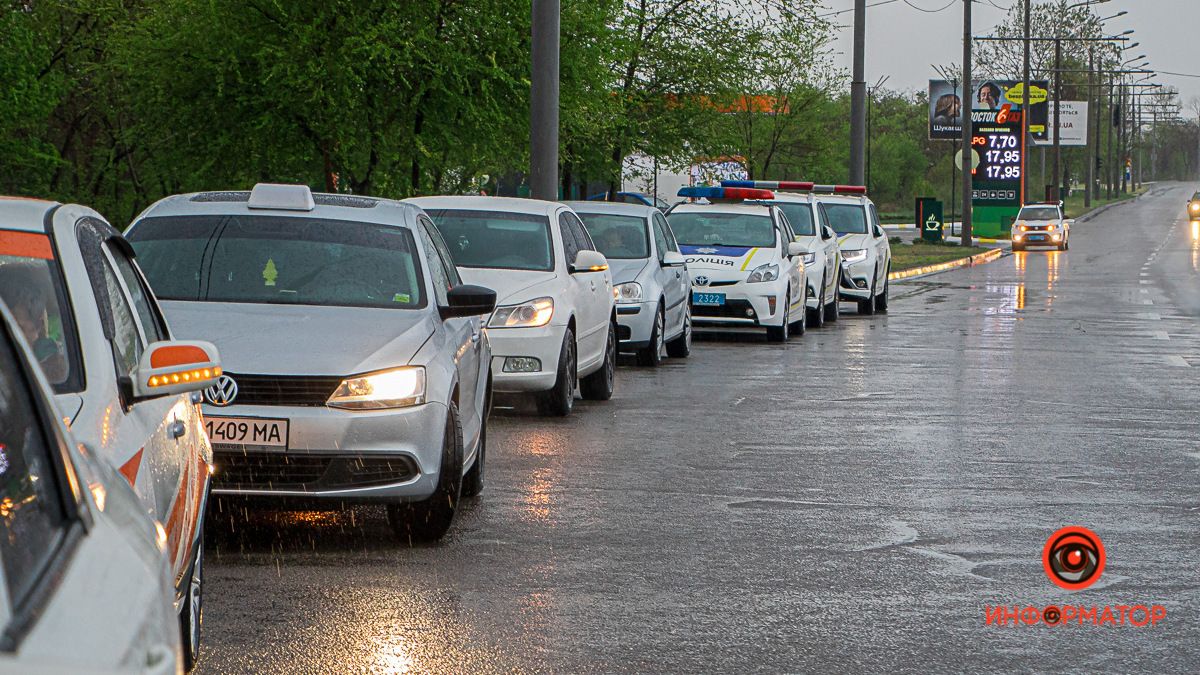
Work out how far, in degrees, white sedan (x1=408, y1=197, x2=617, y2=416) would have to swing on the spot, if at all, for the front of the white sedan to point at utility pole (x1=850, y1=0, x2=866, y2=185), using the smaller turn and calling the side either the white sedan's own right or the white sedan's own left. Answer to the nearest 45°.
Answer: approximately 180°

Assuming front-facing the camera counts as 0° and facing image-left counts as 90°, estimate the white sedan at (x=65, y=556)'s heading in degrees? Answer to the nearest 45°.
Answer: approximately 45°

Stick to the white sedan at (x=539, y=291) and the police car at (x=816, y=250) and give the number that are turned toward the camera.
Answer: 2

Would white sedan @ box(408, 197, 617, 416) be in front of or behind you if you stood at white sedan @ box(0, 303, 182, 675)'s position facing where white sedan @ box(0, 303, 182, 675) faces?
behind

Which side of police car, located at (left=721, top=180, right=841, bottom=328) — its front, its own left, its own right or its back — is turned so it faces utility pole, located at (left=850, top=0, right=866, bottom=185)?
back

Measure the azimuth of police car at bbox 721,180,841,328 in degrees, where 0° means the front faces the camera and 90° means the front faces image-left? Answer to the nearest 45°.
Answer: approximately 0°

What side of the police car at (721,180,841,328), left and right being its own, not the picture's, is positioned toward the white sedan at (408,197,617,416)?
front

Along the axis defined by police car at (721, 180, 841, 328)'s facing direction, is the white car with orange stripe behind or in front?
in front

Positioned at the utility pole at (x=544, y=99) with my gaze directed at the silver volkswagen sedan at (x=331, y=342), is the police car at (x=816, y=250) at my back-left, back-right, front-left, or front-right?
back-left

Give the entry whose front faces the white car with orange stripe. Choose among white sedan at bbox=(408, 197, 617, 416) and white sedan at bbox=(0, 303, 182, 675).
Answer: white sedan at bbox=(408, 197, 617, 416)
